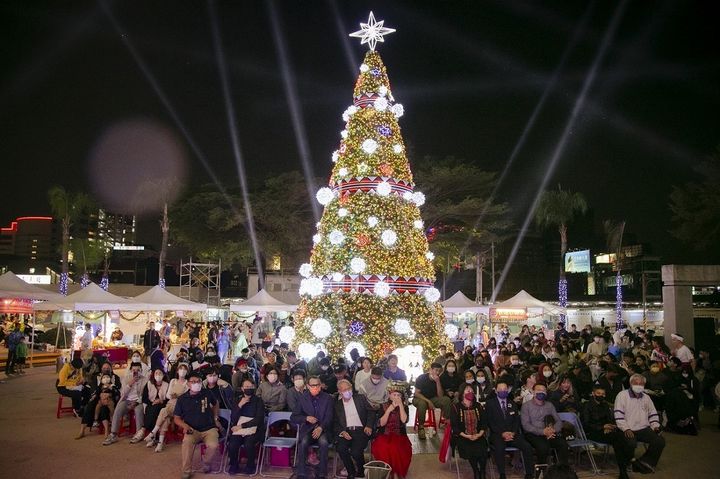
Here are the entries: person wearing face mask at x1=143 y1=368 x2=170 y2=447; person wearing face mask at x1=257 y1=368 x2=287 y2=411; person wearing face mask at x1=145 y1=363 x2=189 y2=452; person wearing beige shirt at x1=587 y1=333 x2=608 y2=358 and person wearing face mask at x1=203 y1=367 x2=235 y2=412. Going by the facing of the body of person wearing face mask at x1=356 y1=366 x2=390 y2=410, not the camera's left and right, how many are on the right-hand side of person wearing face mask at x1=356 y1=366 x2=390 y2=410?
4

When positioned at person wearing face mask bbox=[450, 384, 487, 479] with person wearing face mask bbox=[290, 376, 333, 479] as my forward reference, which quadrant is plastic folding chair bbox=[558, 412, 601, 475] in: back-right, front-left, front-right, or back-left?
back-right

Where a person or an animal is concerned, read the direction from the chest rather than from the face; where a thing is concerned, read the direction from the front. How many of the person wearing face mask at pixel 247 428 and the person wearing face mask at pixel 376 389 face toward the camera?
2

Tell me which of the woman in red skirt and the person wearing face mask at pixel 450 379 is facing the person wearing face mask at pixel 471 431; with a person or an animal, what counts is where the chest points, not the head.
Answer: the person wearing face mask at pixel 450 379

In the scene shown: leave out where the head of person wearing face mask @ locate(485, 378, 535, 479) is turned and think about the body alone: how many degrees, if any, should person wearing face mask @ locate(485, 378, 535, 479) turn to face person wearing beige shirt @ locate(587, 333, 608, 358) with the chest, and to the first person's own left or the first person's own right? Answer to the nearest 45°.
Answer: approximately 180°

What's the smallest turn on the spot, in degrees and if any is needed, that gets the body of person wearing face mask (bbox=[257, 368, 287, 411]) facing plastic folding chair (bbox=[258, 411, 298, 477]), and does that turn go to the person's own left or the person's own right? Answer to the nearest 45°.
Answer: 0° — they already face it

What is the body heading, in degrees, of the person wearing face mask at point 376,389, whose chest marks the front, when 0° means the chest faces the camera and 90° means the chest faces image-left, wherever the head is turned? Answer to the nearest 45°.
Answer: approximately 0°
